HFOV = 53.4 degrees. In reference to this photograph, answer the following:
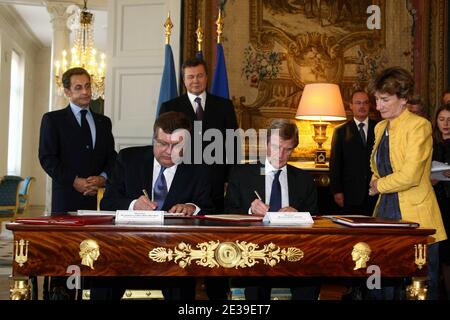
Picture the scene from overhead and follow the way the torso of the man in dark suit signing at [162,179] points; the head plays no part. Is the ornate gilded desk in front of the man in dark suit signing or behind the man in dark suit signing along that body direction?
in front

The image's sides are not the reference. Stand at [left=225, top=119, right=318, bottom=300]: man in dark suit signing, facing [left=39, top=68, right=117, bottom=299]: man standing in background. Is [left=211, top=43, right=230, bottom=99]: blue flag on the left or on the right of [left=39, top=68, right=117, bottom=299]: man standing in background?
right

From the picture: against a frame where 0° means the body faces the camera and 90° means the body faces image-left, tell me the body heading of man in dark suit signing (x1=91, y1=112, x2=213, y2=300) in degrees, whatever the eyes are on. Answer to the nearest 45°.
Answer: approximately 0°

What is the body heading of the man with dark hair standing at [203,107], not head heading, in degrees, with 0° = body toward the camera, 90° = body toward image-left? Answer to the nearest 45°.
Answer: approximately 0°

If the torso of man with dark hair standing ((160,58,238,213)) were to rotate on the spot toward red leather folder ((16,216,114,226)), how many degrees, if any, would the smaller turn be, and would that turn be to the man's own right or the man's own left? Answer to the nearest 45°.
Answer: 0° — they already face it

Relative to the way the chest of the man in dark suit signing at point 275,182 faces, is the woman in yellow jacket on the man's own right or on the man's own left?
on the man's own left

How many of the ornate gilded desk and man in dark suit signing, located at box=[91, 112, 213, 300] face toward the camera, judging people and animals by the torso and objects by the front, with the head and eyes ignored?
2

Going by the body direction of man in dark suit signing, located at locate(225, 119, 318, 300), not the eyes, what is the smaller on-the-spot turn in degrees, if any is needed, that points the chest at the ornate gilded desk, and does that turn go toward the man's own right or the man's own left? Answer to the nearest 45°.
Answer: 0° — they already face it
